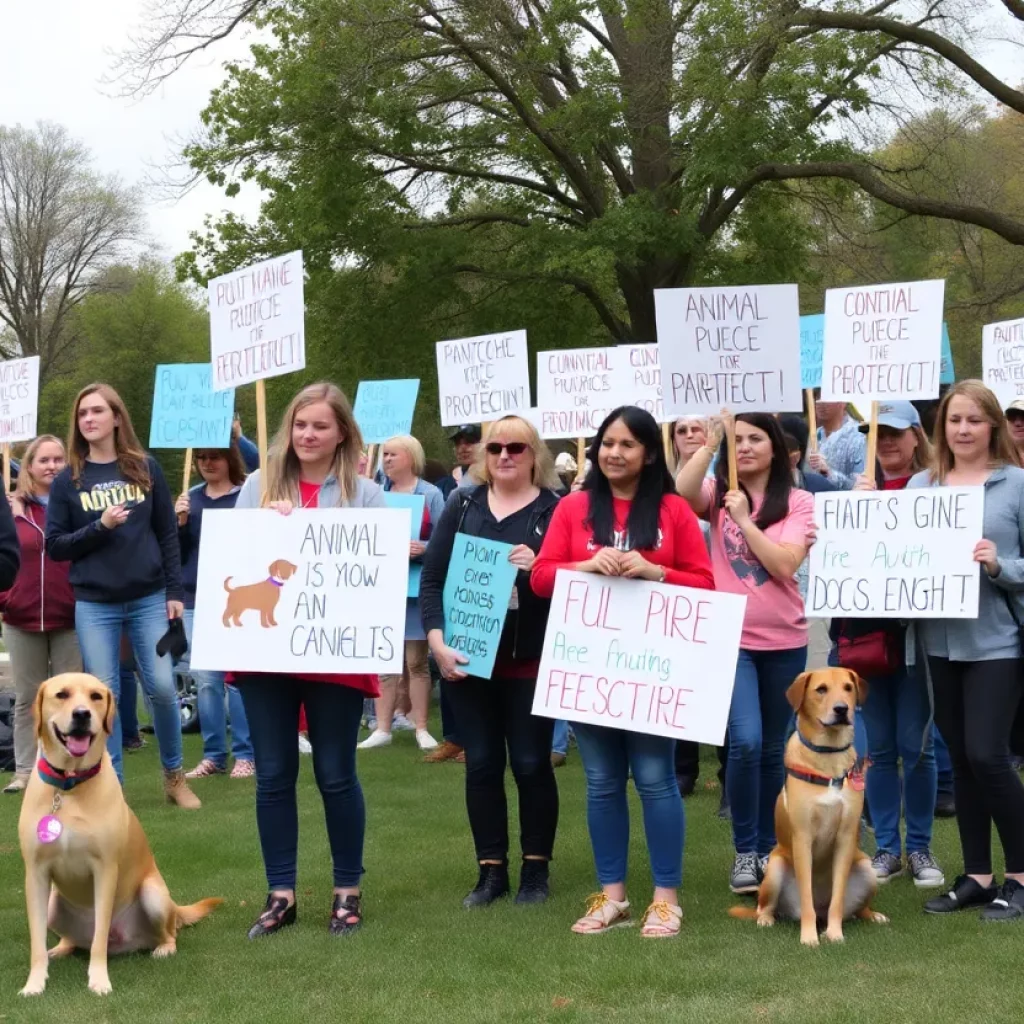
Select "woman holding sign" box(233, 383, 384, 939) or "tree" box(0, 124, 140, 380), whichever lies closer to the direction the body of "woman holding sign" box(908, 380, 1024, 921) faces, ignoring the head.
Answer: the woman holding sign

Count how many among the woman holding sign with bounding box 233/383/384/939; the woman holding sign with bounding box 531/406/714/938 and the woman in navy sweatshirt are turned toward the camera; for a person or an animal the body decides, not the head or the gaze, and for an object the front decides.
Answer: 3

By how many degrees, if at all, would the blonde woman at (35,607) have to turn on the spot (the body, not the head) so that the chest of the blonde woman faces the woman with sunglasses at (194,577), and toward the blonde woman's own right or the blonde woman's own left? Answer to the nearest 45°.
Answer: approximately 135° to the blonde woman's own left

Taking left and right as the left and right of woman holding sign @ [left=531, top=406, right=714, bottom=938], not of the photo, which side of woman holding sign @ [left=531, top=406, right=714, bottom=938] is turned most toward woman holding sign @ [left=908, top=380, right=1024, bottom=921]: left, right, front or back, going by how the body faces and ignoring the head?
left

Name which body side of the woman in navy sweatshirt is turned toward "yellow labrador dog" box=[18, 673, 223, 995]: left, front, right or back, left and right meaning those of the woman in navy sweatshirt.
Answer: front

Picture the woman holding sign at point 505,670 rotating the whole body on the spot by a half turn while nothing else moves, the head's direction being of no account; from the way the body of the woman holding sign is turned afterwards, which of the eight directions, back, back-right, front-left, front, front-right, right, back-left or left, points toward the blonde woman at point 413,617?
front

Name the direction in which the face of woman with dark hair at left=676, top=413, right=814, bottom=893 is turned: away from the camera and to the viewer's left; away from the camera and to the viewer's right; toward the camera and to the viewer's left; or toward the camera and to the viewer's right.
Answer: toward the camera and to the viewer's left

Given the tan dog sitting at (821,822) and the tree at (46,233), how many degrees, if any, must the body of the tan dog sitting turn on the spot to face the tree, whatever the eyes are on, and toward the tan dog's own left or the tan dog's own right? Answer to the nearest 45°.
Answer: approximately 135° to the tan dog's own right
